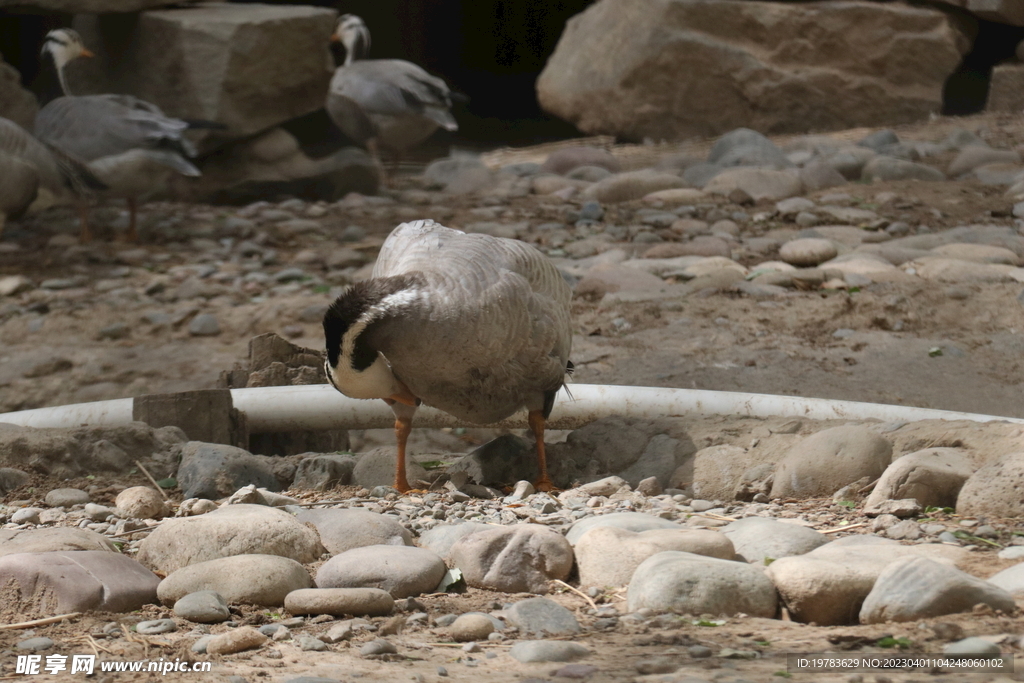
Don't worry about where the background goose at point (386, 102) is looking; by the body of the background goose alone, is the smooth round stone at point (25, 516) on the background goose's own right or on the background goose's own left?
on the background goose's own left

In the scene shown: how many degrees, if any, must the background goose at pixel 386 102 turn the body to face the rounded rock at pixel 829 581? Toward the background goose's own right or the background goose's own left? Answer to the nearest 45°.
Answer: approximately 90° to the background goose's own left

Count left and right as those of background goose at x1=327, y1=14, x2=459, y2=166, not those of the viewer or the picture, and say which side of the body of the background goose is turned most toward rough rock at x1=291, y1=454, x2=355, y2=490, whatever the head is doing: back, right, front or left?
left

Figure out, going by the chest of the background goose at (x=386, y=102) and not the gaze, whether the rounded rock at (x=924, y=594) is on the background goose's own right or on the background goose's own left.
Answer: on the background goose's own left

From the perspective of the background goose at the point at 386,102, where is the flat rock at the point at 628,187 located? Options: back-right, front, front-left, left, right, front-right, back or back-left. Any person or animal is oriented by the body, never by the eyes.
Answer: back-left

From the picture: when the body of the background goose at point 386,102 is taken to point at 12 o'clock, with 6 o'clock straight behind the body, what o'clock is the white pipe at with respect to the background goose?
The white pipe is roughly at 9 o'clock from the background goose.

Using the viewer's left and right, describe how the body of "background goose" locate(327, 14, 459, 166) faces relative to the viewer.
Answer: facing to the left of the viewer

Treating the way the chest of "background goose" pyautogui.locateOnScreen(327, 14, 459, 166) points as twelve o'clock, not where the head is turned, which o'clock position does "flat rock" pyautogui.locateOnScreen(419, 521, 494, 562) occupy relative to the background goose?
The flat rock is roughly at 9 o'clock from the background goose.

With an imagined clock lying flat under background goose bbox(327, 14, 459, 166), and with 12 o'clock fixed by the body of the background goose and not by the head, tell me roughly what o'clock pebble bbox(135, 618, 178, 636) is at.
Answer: The pebble is roughly at 9 o'clock from the background goose.

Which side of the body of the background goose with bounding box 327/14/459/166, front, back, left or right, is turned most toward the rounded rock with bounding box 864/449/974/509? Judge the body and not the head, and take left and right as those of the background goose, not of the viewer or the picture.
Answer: left
